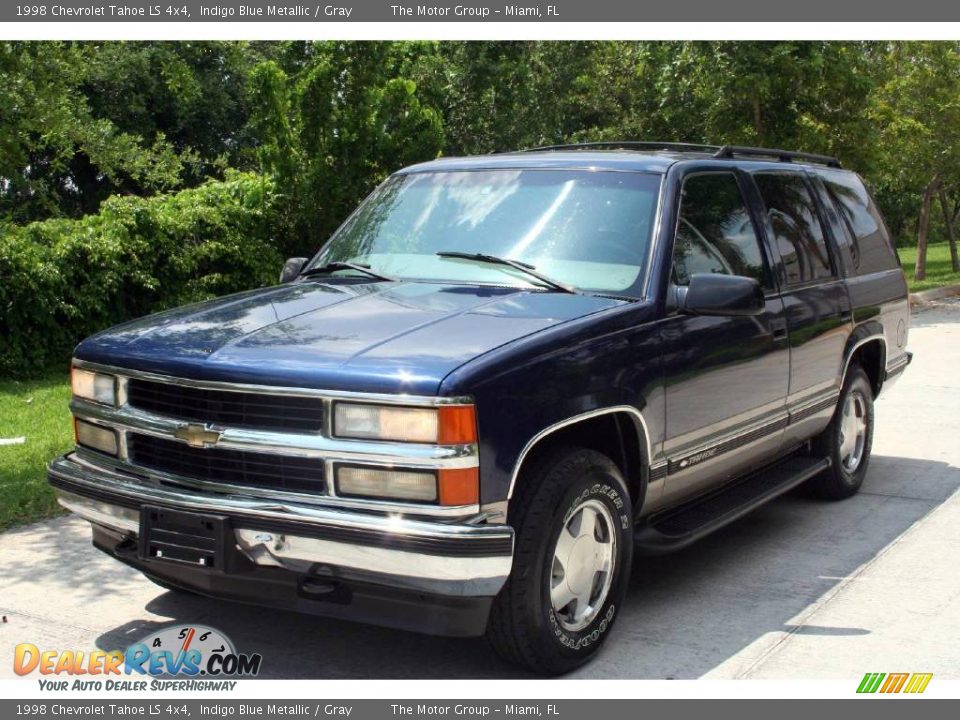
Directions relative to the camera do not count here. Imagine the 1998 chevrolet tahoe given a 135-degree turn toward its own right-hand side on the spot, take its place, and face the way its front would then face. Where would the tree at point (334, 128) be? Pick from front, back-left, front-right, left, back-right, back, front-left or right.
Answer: front

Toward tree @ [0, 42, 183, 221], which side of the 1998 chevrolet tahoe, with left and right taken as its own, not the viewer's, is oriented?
right

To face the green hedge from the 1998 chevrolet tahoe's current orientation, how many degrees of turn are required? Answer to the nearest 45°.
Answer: approximately 90° to its right

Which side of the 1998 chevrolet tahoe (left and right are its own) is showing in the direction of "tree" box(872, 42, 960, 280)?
back
